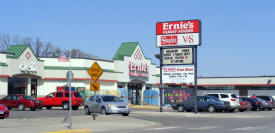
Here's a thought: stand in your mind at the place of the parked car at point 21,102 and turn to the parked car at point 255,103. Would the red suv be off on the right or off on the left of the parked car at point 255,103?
left

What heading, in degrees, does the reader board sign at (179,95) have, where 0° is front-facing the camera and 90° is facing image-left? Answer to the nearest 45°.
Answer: approximately 0°

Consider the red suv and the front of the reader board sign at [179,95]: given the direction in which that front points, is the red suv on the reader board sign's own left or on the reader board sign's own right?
on the reader board sign's own right

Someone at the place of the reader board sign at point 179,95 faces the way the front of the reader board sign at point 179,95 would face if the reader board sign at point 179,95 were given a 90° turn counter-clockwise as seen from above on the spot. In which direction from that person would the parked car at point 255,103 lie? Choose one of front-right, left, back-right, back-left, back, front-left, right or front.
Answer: front-left
